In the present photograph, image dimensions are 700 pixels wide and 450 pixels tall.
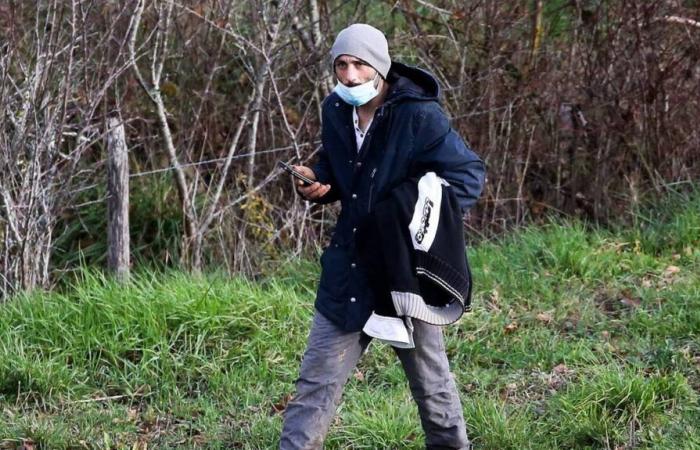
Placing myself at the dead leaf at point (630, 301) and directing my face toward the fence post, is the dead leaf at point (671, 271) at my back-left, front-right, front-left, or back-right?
back-right

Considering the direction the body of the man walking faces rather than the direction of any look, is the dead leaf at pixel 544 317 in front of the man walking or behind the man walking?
behind

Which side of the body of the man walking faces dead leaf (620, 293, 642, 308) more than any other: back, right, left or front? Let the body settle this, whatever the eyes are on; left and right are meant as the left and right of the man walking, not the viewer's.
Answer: back

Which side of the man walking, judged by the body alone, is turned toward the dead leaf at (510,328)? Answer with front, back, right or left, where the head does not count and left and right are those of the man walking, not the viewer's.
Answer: back

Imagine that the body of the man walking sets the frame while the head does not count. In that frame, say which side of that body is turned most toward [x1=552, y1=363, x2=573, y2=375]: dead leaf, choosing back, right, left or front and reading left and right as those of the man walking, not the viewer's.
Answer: back

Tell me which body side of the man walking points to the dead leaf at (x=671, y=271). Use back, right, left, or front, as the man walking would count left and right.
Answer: back

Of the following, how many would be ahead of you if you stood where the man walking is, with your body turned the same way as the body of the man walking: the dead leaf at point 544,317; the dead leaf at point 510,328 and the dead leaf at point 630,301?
0

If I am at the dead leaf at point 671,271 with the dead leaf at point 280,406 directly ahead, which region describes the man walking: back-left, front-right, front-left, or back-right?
front-left

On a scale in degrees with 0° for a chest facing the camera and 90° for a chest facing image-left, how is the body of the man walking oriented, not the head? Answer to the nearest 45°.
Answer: approximately 45°
